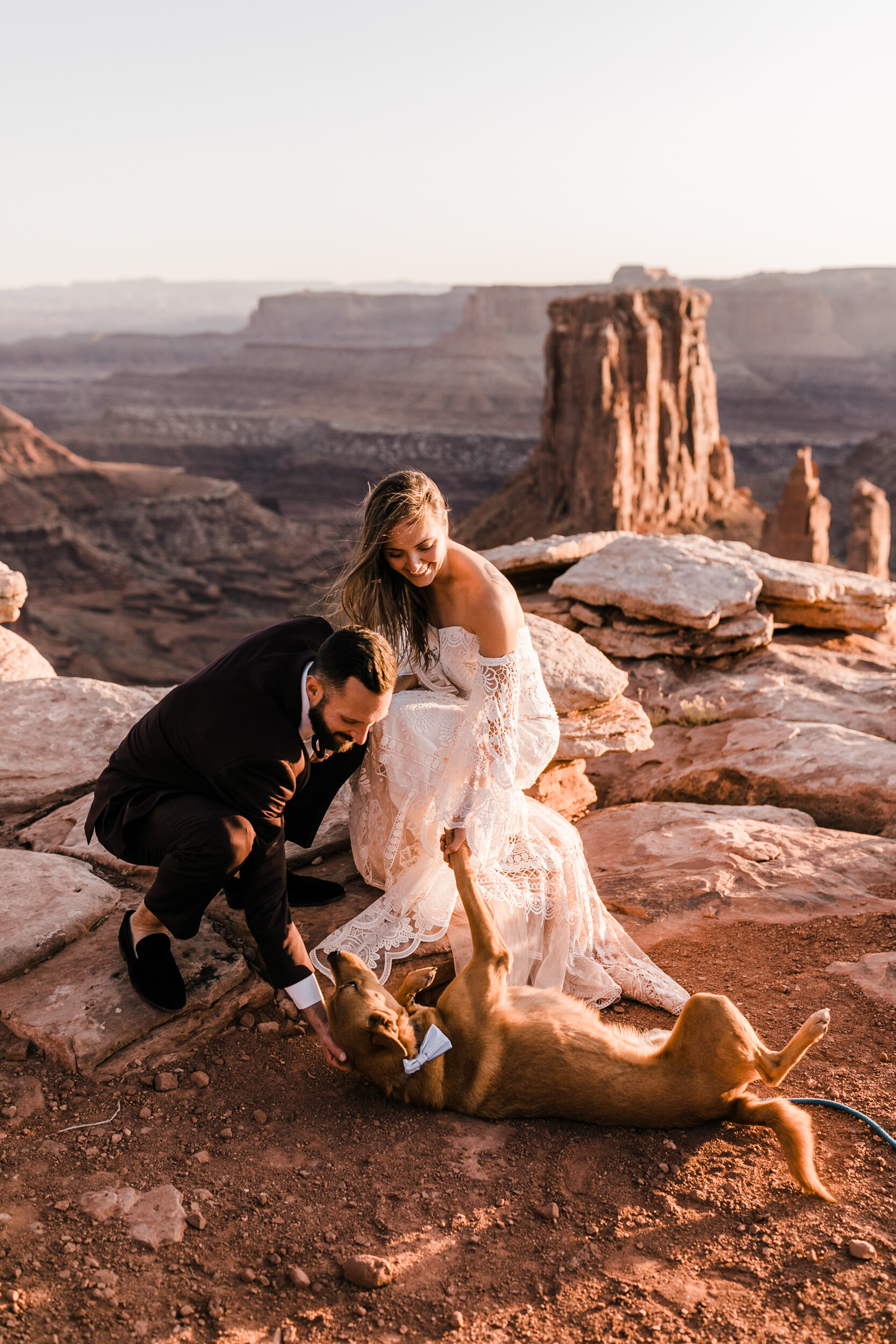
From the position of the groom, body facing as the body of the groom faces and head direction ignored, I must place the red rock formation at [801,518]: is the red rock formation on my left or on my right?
on my left

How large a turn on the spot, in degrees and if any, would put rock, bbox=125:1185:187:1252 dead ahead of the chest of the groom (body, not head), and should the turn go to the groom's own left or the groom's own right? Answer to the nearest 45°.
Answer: approximately 45° to the groom's own right

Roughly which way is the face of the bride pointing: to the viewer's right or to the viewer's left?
to the viewer's left

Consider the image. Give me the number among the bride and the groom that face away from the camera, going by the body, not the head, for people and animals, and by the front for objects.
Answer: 0

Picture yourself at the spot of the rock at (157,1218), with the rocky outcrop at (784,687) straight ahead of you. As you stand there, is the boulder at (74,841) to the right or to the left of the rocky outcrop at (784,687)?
left

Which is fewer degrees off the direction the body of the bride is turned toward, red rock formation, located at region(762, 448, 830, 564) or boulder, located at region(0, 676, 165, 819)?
the boulder

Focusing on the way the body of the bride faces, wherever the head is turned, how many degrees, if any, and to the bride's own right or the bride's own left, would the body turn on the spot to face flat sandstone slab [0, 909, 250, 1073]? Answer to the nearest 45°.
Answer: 0° — they already face it

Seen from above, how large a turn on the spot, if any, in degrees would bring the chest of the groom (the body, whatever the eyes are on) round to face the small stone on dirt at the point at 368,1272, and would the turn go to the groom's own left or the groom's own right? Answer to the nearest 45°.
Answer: approximately 45° to the groom's own right
